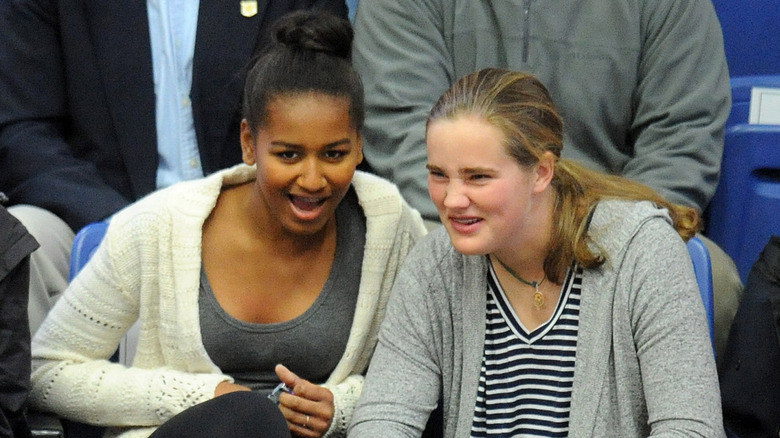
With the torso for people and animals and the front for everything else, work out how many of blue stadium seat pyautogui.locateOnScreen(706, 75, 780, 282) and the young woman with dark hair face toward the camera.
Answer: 2

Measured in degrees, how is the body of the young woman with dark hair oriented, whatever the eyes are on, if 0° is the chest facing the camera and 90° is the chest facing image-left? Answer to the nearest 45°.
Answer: approximately 0°

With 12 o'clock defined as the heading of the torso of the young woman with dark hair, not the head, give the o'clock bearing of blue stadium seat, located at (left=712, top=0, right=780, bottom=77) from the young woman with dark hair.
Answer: The blue stadium seat is roughly at 8 o'clock from the young woman with dark hair.

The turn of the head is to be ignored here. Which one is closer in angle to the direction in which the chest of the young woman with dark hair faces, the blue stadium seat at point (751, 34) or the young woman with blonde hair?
the young woman with blonde hair

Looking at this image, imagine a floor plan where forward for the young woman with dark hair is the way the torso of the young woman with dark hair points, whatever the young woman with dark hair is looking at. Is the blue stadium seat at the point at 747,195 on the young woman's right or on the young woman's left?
on the young woman's left

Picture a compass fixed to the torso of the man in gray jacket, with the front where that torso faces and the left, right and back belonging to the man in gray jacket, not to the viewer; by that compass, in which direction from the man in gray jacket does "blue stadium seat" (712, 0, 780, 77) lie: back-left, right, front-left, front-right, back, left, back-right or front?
back-left

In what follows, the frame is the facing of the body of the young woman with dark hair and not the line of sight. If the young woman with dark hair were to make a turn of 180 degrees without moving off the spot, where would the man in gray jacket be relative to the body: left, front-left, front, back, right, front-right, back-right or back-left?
front-right
